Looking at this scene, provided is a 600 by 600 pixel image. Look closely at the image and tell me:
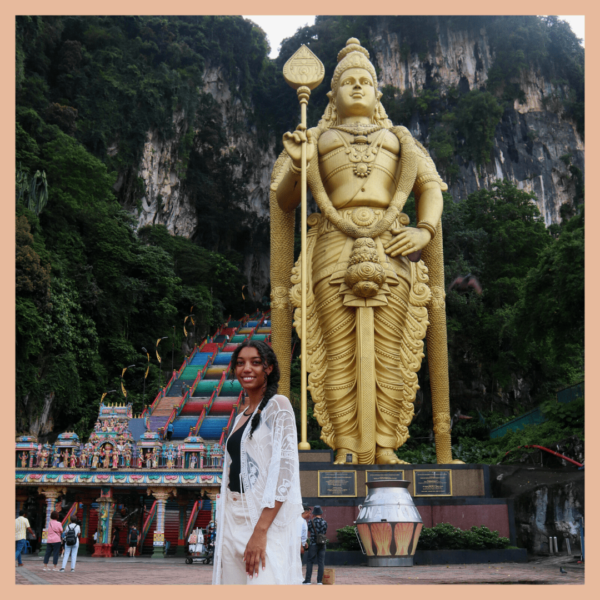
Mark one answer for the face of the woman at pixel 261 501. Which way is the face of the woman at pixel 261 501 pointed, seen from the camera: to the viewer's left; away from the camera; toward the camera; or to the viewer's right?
toward the camera

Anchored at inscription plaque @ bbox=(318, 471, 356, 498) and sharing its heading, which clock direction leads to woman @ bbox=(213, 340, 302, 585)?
The woman is roughly at 12 o'clock from the inscription plaque.

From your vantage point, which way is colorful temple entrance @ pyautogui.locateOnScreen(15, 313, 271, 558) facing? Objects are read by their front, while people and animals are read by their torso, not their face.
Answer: toward the camera

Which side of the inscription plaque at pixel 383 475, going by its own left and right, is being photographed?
front

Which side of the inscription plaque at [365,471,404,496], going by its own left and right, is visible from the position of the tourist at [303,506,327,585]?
front

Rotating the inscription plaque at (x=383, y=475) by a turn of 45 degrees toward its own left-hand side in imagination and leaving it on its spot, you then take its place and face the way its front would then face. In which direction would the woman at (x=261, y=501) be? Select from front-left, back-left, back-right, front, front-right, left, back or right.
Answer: front-right

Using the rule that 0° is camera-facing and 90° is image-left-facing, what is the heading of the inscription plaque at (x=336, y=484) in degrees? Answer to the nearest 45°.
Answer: approximately 0°

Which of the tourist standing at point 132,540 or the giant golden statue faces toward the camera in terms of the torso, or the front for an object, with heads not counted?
the giant golden statue
